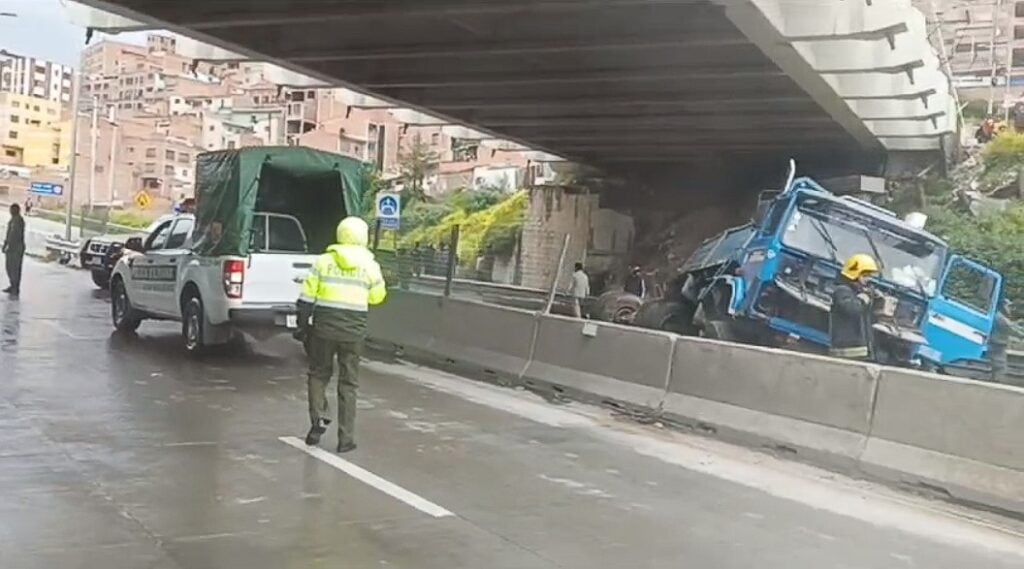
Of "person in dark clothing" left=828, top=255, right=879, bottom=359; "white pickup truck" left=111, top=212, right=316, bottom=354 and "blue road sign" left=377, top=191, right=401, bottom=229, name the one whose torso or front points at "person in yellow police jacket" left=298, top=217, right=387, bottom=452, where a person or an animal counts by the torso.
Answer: the blue road sign

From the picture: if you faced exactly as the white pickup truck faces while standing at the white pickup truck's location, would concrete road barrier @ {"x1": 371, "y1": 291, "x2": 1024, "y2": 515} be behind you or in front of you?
behind

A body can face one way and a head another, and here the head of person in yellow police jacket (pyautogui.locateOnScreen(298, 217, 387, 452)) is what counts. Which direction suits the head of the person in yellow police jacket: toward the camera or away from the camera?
away from the camera

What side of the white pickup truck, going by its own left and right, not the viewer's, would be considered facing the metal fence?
right

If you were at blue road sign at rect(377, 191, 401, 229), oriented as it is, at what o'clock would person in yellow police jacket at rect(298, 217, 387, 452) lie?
The person in yellow police jacket is roughly at 12 o'clock from the blue road sign.
